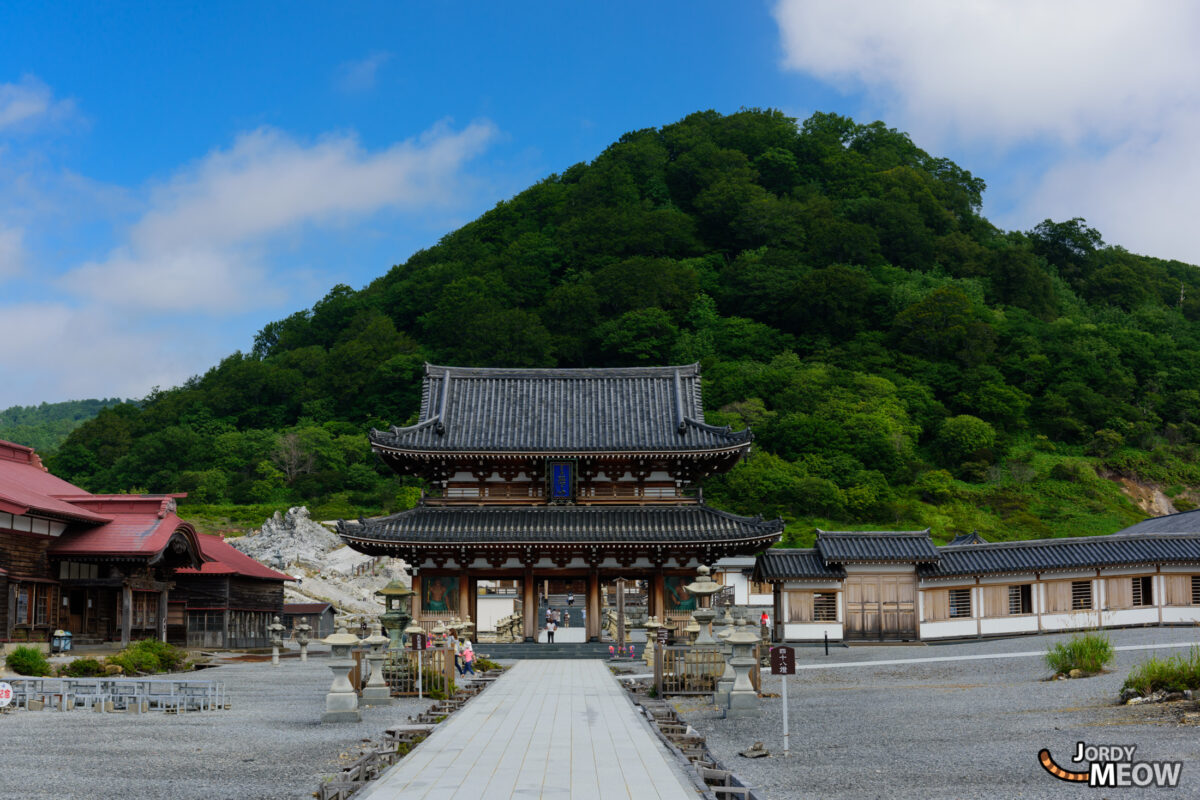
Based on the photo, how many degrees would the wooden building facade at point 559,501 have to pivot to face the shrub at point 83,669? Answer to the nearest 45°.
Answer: approximately 45° to its right

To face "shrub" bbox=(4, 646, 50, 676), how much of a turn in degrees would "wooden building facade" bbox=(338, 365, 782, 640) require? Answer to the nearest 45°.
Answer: approximately 45° to its right

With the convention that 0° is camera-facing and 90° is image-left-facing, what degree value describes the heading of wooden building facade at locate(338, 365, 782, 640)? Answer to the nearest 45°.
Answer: approximately 0°

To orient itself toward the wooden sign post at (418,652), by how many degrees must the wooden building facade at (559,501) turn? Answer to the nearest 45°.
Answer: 0° — it already faces it

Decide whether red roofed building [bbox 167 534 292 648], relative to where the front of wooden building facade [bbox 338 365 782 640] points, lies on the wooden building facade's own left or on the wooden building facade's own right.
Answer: on the wooden building facade's own right

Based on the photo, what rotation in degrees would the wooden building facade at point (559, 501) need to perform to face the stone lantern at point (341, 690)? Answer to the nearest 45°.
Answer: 0° — it already faces it
